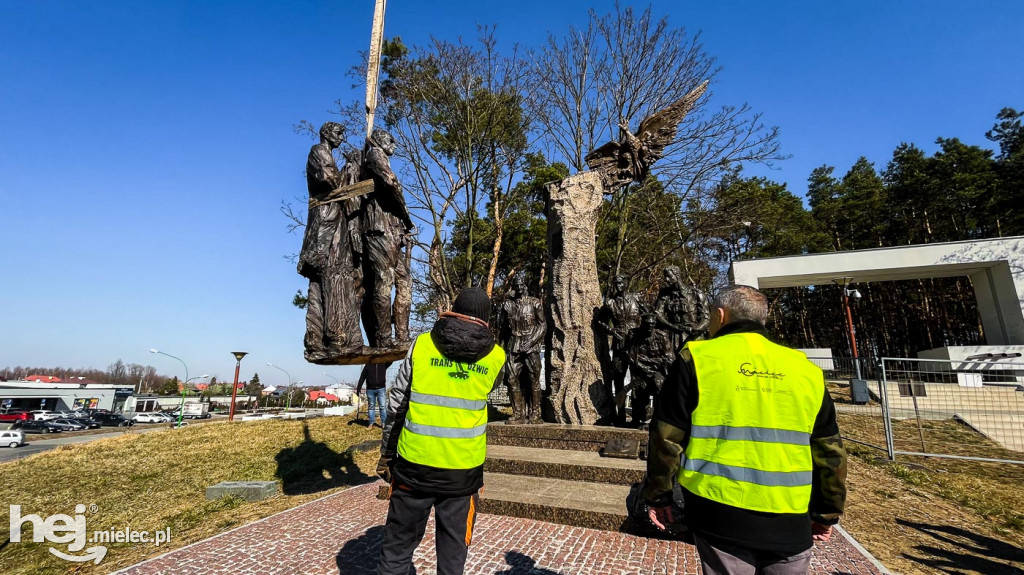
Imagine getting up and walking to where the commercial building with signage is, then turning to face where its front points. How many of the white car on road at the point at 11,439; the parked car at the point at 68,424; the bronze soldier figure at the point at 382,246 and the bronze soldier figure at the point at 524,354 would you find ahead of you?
4

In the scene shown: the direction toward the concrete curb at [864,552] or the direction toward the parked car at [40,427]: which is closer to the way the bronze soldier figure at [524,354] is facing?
the concrete curb

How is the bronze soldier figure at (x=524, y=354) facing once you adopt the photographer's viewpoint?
facing the viewer

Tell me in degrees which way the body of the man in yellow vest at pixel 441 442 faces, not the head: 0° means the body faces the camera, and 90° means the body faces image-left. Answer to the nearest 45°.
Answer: approximately 180°

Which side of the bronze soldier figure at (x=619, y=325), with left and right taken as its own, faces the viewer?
front

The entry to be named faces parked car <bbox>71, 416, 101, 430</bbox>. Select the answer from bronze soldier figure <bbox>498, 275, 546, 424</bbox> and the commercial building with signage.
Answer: the commercial building with signage

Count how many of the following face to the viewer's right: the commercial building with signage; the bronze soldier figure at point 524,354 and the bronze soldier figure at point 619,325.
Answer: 0

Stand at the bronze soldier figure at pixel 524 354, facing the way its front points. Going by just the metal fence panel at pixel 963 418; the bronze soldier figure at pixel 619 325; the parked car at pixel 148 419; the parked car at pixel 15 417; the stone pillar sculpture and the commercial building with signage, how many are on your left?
3

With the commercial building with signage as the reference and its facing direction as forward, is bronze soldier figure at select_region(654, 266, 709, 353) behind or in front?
in front

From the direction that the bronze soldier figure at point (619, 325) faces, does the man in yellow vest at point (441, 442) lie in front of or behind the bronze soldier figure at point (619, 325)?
in front

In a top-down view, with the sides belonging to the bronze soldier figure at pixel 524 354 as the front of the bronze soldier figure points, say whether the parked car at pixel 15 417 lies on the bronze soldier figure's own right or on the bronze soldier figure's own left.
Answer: on the bronze soldier figure's own right

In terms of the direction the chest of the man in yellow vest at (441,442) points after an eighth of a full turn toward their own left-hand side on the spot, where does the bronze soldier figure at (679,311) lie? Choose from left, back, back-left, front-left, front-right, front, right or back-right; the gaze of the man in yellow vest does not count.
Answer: right

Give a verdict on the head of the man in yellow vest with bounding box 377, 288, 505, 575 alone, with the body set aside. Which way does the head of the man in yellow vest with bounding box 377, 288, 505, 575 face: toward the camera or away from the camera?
away from the camera

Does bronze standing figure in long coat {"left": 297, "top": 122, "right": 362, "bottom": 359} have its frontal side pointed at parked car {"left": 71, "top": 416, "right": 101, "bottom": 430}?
no

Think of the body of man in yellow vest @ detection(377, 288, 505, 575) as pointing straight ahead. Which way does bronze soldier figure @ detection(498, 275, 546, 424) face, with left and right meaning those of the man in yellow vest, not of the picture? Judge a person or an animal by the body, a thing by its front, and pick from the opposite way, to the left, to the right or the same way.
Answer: the opposite way

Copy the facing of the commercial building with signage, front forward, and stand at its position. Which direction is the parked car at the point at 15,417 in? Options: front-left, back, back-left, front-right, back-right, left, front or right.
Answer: front

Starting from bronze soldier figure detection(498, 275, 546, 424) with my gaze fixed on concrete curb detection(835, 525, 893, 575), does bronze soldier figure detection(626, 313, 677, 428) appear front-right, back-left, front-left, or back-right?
front-left
